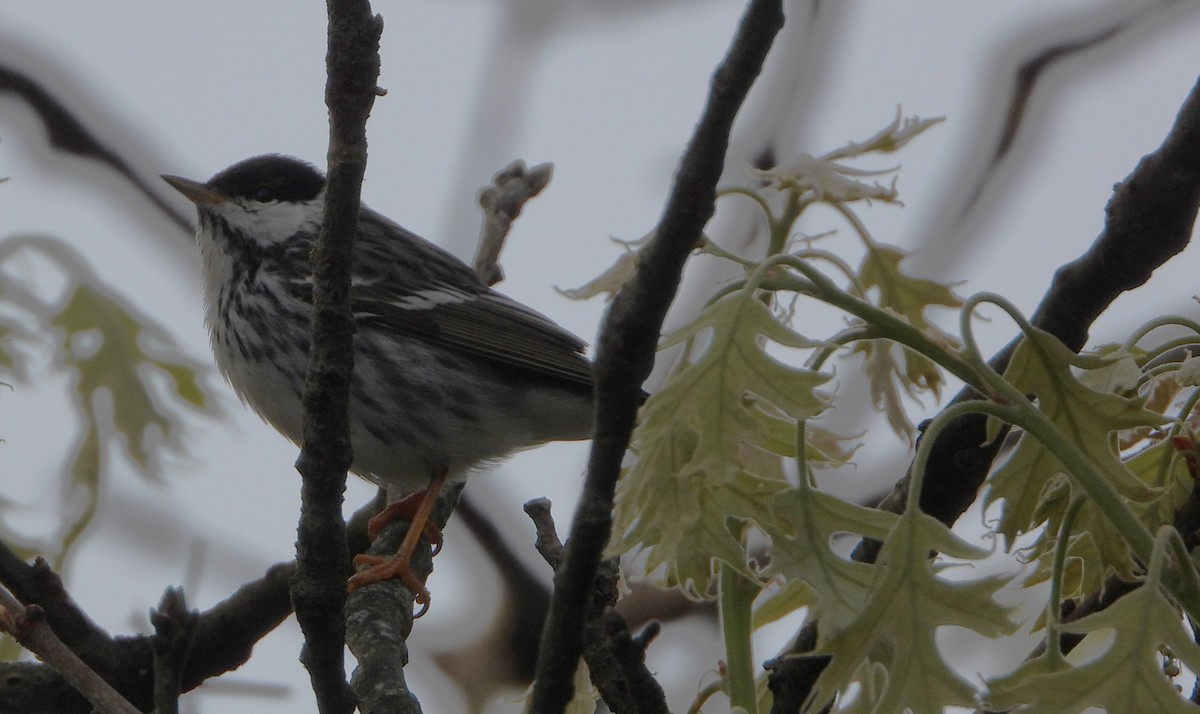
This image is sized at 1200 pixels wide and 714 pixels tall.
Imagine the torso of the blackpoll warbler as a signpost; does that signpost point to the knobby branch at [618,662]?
no

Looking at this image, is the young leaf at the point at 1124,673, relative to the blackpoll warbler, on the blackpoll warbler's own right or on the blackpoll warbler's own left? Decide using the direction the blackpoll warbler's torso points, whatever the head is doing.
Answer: on the blackpoll warbler's own left

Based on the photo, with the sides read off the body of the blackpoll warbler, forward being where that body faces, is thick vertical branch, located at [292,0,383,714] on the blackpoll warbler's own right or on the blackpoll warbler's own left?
on the blackpoll warbler's own left

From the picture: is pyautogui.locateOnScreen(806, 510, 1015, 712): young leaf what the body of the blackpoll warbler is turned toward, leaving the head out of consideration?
no

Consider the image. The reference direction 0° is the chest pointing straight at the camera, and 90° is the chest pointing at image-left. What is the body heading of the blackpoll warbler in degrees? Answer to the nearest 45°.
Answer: approximately 90°

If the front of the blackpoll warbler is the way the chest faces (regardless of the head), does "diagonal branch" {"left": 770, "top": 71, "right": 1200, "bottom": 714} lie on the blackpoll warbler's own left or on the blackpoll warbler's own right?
on the blackpoll warbler's own left
